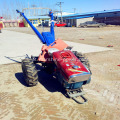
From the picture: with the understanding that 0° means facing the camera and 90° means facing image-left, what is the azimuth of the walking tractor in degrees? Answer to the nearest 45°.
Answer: approximately 315°
